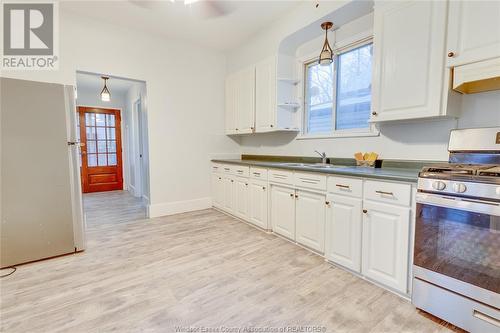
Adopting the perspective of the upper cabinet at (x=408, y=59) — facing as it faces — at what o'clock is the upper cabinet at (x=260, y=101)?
the upper cabinet at (x=260, y=101) is roughly at 4 o'clock from the upper cabinet at (x=408, y=59).

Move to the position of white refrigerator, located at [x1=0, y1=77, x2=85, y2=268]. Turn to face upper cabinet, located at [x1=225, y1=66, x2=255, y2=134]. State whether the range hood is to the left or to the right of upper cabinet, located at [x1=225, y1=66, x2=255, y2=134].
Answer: right

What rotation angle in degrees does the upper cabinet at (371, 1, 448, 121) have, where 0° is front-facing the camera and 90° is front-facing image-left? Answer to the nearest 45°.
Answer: approximately 0°

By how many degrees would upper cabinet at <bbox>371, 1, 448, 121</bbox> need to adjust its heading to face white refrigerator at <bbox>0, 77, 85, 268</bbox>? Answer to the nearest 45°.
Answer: approximately 45° to its right

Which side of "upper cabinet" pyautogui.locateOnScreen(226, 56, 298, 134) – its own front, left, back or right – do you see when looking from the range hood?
left

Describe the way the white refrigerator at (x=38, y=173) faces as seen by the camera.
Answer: facing to the right of the viewer

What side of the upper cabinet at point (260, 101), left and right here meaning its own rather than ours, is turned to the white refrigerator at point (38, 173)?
front

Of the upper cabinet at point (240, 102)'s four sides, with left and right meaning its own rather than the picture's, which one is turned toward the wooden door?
right

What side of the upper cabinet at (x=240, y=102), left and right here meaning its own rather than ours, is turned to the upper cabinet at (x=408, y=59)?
left

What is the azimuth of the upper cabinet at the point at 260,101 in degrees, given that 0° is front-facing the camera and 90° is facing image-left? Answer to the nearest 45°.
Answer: approximately 45°

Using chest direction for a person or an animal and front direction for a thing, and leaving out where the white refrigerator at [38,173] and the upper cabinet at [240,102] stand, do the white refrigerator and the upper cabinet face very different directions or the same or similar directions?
very different directions

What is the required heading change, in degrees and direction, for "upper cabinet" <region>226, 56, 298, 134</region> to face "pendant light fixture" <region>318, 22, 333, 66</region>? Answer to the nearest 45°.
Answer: approximately 90° to its left
